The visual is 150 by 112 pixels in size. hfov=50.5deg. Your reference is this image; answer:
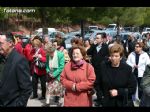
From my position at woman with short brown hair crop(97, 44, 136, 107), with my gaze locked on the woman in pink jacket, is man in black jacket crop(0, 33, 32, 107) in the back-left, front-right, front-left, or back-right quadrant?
front-left

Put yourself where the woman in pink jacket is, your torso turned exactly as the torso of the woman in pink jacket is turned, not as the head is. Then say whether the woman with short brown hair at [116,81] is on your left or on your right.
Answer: on your left

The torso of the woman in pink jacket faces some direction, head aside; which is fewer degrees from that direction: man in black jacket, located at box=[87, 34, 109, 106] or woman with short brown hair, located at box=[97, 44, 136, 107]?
the woman with short brown hair

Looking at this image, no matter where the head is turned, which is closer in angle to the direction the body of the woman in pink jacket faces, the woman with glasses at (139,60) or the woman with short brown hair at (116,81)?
the woman with short brown hair

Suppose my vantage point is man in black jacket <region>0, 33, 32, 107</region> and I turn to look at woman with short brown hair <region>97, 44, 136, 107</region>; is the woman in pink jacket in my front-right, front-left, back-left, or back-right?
front-left

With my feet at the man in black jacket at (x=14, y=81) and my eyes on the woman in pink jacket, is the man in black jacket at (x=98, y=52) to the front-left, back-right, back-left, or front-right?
front-left

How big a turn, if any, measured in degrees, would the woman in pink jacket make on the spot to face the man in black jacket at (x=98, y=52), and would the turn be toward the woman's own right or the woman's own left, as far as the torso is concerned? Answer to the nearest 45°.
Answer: approximately 180°

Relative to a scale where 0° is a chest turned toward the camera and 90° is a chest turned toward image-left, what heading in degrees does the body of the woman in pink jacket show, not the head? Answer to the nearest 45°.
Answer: approximately 0°
